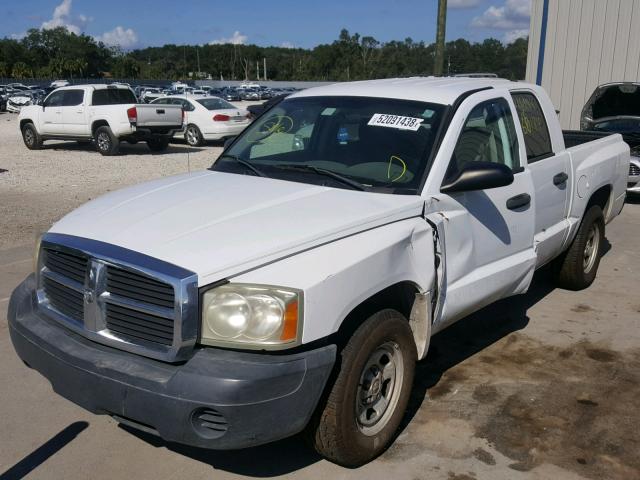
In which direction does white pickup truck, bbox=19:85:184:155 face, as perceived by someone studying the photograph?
facing away from the viewer and to the left of the viewer

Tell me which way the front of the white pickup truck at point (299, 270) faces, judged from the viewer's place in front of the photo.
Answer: facing the viewer and to the left of the viewer

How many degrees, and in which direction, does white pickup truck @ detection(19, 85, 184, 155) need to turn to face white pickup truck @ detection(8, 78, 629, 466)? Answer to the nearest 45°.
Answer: approximately 135° to its left

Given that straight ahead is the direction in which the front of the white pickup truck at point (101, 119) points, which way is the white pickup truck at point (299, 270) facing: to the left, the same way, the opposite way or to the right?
to the left

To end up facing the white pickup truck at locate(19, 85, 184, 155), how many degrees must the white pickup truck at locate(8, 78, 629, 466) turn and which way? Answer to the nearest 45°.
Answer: approximately 135° to its right

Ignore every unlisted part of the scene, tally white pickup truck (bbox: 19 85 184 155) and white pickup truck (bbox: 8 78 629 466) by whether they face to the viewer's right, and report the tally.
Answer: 0
